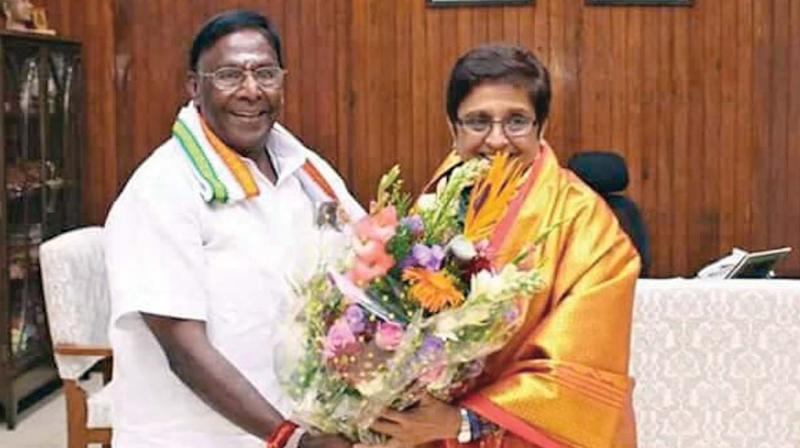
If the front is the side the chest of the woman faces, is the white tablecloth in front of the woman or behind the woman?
behind

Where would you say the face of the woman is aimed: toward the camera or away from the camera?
toward the camera

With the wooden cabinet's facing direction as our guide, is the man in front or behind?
in front

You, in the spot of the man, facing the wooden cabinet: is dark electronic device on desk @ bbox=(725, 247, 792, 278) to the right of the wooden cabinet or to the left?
right

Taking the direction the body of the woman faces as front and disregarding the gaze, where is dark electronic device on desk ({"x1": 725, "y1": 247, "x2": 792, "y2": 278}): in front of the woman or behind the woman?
behind

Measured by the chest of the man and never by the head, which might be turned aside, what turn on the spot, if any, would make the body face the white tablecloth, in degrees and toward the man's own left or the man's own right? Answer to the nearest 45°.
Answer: approximately 90° to the man's own left

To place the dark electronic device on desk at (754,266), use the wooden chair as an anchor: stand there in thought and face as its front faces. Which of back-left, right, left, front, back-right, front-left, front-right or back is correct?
front-left

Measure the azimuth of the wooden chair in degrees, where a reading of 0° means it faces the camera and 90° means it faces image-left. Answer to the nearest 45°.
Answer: approximately 315°

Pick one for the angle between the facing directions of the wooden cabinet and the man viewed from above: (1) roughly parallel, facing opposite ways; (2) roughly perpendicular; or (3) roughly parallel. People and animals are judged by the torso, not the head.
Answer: roughly parallel

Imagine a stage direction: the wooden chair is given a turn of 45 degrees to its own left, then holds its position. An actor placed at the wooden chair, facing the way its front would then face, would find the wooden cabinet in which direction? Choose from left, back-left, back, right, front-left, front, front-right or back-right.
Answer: left

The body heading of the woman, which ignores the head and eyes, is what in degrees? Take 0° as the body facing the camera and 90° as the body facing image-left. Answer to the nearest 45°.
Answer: approximately 45°

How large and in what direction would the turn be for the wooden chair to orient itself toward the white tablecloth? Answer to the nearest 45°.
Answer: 0° — it already faces it

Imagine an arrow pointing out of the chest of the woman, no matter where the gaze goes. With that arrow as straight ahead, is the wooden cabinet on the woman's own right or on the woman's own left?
on the woman's own right
